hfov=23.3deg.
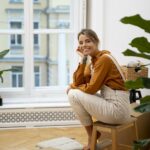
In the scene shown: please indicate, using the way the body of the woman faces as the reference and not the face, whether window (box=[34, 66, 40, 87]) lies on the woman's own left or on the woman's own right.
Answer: on the woman's own right

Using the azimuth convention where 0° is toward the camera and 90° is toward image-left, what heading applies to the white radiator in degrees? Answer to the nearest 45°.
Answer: approximately 0°
